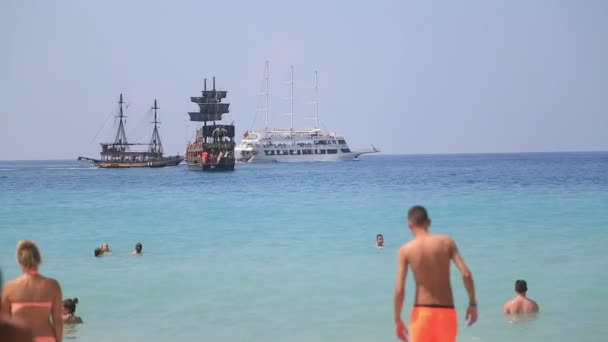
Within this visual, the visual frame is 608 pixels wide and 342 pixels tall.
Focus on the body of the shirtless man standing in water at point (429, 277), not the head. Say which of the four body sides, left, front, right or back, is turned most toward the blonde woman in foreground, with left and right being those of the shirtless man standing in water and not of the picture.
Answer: left

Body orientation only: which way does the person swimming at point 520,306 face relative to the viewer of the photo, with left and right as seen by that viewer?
facing away from the viewer

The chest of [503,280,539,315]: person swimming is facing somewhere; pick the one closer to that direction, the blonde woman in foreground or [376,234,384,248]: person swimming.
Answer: the person swimming

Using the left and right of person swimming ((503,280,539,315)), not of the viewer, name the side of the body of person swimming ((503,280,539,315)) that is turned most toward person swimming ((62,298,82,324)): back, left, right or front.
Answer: left

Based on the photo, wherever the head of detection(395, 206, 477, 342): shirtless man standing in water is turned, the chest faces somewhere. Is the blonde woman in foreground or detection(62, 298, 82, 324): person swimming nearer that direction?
the person swimming

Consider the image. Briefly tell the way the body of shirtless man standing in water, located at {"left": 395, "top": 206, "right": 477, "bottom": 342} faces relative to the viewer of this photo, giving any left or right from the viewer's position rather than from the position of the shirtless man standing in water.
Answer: facing away from the viewer
